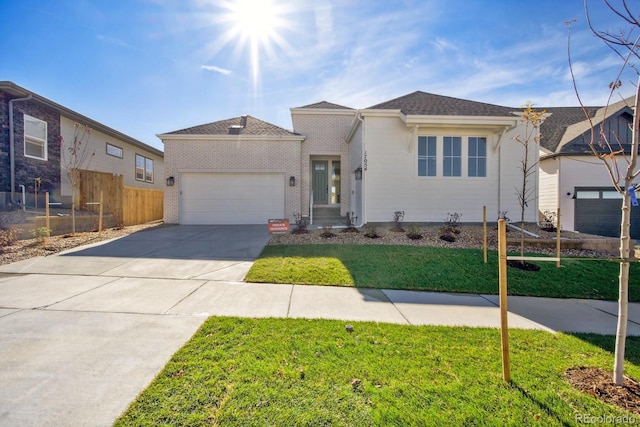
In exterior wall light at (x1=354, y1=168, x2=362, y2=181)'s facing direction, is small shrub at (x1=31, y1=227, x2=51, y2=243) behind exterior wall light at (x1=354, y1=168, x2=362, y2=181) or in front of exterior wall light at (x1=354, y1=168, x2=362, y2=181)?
in front

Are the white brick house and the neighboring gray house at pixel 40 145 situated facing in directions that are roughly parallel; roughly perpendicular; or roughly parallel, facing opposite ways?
roughly parallel

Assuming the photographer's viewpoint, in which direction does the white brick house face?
facing the viewer

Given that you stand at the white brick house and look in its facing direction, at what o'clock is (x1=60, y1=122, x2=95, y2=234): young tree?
The young tree is roughly at 3 o'clock from the white brick house.

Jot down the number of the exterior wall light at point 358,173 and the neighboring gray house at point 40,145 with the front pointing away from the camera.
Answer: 0

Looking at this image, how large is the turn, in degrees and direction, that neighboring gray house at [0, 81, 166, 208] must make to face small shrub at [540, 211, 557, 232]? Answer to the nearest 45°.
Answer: approximately 90° to its left

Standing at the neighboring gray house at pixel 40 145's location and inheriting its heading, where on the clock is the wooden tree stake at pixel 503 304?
The wooden tree stake is roughly at 10 o'clock from the neighboring gray house.

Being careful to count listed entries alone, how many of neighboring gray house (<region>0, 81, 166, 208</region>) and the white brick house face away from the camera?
0

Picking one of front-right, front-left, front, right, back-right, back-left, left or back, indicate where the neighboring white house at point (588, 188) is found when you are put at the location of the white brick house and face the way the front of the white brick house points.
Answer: left

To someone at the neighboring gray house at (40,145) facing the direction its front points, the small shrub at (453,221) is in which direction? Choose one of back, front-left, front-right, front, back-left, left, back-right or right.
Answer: left
